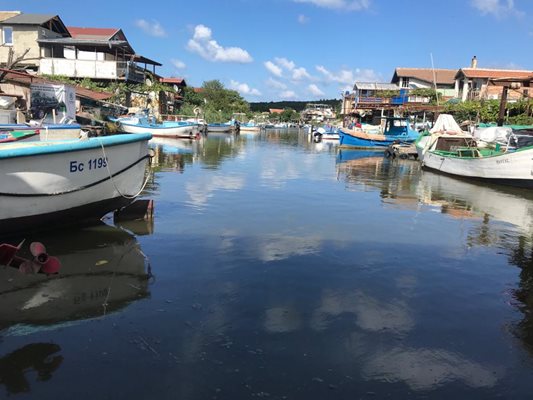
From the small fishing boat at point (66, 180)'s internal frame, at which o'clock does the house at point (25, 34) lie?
The house is roughly at 9 o'clock from the small fishing boat.

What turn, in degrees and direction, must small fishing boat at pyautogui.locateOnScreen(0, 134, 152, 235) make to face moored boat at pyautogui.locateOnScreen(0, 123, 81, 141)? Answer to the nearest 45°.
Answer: approximately 90° to its left

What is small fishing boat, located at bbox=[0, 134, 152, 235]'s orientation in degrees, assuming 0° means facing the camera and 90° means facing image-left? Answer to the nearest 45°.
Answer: approximately 270°

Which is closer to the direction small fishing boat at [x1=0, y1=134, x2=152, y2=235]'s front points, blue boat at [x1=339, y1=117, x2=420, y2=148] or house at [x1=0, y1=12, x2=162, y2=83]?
the blue boat

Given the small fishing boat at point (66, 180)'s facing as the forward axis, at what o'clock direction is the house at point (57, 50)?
The house is roughly at 9 o'clock from the small fishing boat.

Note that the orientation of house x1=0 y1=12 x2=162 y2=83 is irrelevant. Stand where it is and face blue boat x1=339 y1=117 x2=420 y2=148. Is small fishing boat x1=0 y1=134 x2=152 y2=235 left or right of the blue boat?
right
